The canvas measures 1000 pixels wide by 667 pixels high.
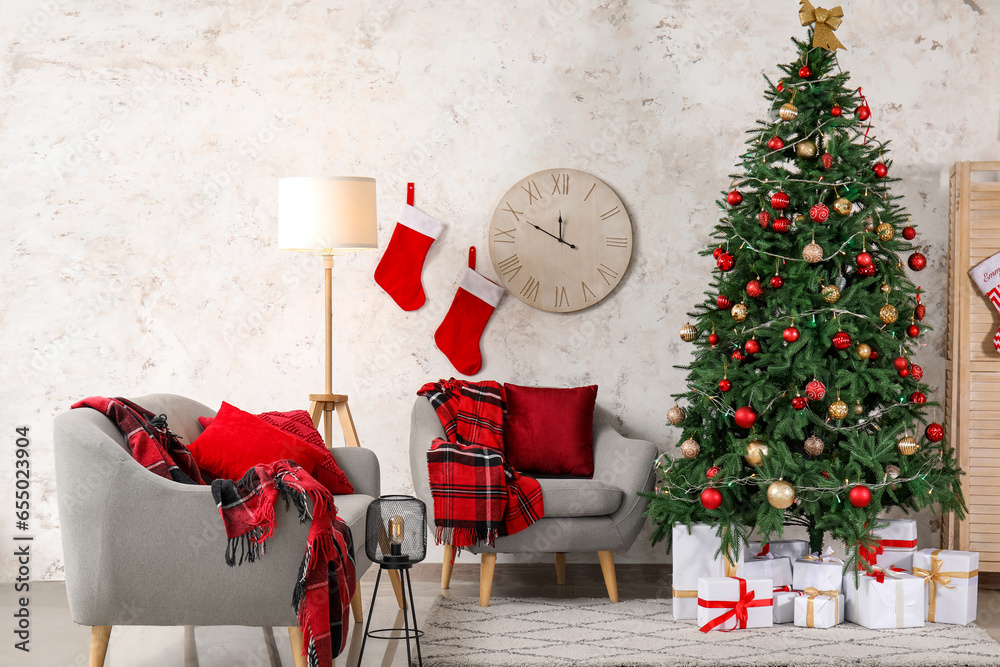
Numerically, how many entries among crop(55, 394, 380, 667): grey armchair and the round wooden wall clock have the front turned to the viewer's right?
1

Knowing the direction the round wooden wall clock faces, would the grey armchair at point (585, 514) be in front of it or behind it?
in front

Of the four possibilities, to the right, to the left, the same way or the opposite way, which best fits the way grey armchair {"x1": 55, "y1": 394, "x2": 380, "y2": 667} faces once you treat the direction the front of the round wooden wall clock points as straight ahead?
to the left

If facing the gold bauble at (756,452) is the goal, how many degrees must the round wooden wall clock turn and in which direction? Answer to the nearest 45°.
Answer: approximately 45° to its left

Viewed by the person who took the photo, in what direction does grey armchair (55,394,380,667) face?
facing to the right of the viewer

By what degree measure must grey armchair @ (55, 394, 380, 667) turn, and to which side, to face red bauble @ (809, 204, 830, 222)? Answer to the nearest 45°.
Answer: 0° — it already faces it

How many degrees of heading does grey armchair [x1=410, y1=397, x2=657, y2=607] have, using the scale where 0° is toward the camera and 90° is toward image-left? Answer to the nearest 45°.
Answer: approximately 315°
